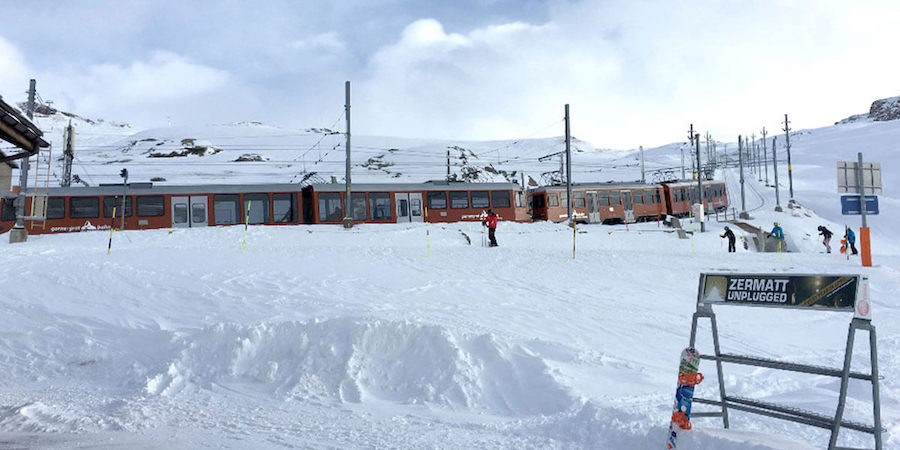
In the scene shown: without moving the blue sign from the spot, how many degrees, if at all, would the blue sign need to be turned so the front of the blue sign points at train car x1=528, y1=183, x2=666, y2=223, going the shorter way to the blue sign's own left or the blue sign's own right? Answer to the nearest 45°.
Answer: approximately 135° to the blue sign's own right

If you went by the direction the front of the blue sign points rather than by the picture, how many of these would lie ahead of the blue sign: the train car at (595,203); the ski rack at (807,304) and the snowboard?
2

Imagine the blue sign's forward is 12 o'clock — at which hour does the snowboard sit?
The snowboard is roughly at 12 o'clock from the blue sign.

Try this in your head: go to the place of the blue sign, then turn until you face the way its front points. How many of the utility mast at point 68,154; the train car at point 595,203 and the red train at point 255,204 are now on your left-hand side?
0

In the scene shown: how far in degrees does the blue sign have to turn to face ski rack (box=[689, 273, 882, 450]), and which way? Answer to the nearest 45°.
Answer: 0° — it already faces it

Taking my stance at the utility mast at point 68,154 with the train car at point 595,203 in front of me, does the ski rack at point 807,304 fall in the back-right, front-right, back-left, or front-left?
front-right

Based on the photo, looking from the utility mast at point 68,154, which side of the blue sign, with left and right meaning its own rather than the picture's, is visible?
right

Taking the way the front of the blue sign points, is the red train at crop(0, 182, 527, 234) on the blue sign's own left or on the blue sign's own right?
on the blue sign's own right

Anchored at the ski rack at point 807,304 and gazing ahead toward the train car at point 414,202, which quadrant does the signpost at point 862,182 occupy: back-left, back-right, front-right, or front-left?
front-right

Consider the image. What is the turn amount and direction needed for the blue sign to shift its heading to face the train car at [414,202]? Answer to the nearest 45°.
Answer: approximately 90° to its right
